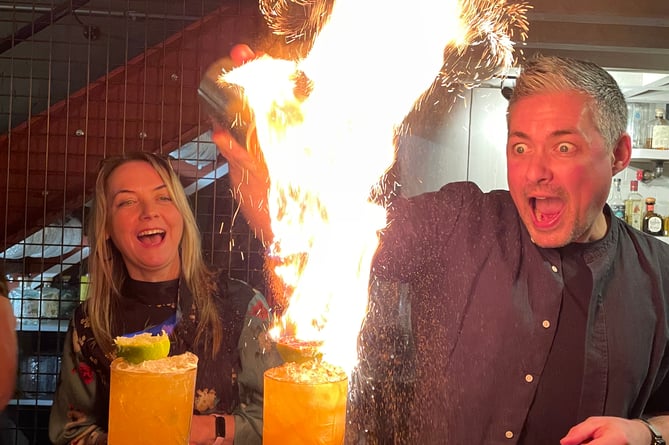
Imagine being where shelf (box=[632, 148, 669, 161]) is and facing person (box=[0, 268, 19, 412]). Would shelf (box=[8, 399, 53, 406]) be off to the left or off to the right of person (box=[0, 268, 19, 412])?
right

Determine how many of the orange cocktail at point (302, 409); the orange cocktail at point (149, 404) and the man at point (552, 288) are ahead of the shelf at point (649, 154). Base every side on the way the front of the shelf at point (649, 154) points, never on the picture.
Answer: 3

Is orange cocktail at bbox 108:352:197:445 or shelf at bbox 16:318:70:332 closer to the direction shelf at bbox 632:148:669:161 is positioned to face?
the orange cocktail

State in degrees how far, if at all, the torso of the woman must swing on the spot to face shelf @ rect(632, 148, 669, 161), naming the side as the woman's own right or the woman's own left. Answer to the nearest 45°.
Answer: approximately 90° to the woman's own left

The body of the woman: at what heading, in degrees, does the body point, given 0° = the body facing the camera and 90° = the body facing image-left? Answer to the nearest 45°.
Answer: approximately 0°

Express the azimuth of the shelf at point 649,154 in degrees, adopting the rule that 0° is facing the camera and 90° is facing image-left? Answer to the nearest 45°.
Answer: approximately 0°

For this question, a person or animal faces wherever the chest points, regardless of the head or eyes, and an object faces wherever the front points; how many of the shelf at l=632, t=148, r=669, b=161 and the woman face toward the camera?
2

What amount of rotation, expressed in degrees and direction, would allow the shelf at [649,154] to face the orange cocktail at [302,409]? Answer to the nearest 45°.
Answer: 0° — it already faces it

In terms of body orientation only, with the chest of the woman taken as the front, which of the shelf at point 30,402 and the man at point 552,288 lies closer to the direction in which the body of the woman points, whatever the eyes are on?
the man

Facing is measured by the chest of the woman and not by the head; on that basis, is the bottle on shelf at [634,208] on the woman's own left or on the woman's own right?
on the woman's own left

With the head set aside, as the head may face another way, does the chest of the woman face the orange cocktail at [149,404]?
yes

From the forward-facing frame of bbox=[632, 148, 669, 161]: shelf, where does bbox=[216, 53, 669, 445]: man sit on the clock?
The man is roughly at 12 o'clock from the shelf.
